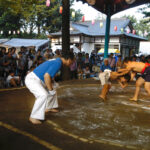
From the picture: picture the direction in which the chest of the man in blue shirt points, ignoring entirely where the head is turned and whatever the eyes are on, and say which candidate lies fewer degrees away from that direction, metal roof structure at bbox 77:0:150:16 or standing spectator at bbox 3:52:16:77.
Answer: the metal roof structure

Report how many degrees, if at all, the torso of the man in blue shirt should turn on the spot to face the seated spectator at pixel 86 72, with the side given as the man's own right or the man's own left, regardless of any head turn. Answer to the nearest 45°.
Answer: approximately 90° to the man's own left

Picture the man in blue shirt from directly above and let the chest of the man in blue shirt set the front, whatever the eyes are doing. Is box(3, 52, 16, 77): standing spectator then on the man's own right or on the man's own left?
on the man's own left

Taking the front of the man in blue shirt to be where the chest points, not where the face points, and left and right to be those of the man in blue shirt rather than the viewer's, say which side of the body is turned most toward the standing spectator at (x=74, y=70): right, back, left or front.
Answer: left

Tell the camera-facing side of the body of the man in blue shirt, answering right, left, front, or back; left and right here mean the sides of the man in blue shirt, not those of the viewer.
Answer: right

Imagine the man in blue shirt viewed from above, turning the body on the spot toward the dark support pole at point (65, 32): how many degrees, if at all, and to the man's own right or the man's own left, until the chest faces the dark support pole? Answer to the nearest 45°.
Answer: approximately 90° to the man's own left

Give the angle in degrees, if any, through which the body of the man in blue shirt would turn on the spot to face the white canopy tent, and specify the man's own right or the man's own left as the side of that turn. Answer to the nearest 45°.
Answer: approximately 90° to the man's own left
